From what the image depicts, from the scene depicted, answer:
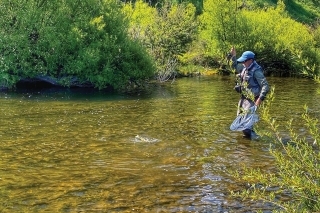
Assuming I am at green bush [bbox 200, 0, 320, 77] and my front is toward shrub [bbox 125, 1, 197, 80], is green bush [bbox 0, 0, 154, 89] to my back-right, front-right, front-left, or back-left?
front-left

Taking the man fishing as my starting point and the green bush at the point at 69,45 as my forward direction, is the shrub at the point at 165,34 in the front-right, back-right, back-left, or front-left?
front-right

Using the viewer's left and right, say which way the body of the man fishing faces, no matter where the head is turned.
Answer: facing the viewer and to the left of the viewer

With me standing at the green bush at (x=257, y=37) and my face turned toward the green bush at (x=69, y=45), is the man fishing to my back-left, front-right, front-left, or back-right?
front-left

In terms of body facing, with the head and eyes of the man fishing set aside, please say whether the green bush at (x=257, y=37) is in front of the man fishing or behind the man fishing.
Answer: behind

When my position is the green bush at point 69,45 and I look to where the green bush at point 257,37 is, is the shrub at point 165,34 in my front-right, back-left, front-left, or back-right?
front-left

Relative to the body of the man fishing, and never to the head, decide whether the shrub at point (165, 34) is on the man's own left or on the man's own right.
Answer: on the man's own right

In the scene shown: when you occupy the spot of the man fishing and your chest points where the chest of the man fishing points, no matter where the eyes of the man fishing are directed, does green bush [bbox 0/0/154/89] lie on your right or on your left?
on your right

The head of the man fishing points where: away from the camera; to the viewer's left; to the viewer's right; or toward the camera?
to the viewer's left
